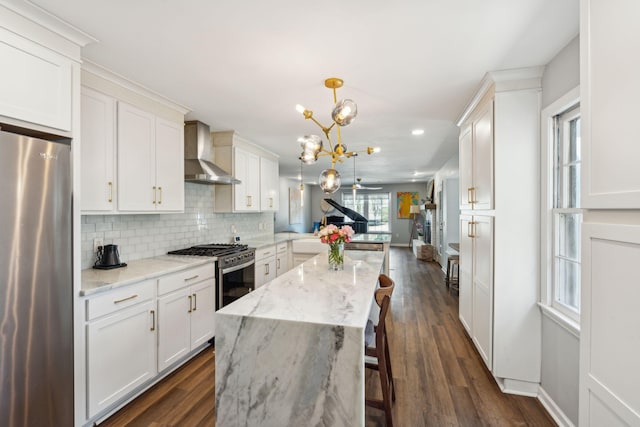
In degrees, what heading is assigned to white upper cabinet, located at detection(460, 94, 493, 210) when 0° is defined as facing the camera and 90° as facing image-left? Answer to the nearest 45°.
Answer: approximately 90°

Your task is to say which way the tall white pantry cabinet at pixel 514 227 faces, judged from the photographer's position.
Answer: facing to the left of the viewer

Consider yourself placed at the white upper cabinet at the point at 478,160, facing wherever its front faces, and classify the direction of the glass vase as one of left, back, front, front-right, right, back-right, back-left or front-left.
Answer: front-left

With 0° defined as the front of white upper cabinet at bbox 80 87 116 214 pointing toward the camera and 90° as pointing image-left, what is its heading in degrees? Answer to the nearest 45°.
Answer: approximately 315°

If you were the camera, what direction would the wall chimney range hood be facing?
facing the viewer and to the right of the viewer

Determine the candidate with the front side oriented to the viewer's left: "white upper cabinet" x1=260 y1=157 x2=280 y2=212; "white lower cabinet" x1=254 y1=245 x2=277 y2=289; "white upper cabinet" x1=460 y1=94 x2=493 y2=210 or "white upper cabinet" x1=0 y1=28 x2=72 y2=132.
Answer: "white upper cabinet" x1=460 y1=94 x2=493 y2=210

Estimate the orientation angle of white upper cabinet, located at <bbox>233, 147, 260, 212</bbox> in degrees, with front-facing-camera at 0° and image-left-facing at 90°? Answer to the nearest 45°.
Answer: approximately 315°

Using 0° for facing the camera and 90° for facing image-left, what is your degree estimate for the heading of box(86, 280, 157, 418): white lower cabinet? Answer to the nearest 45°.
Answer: approximately 315°

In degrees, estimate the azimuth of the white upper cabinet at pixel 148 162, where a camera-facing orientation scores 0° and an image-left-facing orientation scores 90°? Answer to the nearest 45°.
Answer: approximately 315°

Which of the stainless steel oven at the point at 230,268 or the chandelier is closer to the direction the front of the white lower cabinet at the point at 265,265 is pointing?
the chandelier

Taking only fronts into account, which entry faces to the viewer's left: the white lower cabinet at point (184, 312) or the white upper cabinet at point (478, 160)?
the white upper cabinet

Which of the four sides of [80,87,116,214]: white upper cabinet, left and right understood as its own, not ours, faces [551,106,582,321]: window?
front

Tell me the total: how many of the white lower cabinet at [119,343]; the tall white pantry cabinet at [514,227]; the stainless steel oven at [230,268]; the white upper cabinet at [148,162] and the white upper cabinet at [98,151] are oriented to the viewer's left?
1

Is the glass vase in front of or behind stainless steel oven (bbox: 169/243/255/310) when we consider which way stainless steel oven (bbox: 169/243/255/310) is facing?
in front
